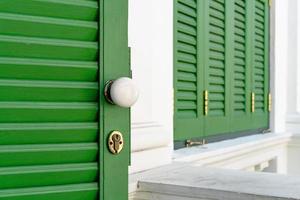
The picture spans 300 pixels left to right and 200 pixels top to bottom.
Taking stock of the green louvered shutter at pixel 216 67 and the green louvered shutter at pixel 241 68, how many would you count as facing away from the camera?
0

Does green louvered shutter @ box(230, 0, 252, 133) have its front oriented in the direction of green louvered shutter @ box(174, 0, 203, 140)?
no

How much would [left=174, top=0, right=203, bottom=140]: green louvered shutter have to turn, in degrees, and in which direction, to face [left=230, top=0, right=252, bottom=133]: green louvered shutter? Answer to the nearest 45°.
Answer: approximately 90° to its left

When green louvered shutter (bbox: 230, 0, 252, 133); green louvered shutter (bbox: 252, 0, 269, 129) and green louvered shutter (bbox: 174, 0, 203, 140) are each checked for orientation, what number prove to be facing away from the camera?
0

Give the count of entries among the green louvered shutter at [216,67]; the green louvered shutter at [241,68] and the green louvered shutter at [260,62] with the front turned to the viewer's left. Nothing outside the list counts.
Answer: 0

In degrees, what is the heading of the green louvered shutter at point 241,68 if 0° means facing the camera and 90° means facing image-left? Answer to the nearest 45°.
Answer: approximately 315°

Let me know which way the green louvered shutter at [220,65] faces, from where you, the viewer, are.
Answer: facing the viewer and to the right of the viewer

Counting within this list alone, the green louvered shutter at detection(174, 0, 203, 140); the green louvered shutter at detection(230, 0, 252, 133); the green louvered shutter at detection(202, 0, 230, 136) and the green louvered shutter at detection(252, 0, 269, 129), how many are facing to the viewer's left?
0

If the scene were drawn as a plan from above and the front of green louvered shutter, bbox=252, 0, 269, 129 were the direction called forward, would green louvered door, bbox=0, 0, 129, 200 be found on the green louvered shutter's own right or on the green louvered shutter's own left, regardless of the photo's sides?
on the green louvered shutter's own right

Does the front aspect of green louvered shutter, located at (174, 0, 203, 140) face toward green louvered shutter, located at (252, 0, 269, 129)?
no

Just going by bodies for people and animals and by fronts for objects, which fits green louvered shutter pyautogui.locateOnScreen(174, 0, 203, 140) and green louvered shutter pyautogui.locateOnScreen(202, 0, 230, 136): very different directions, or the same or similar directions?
same or similar directions
